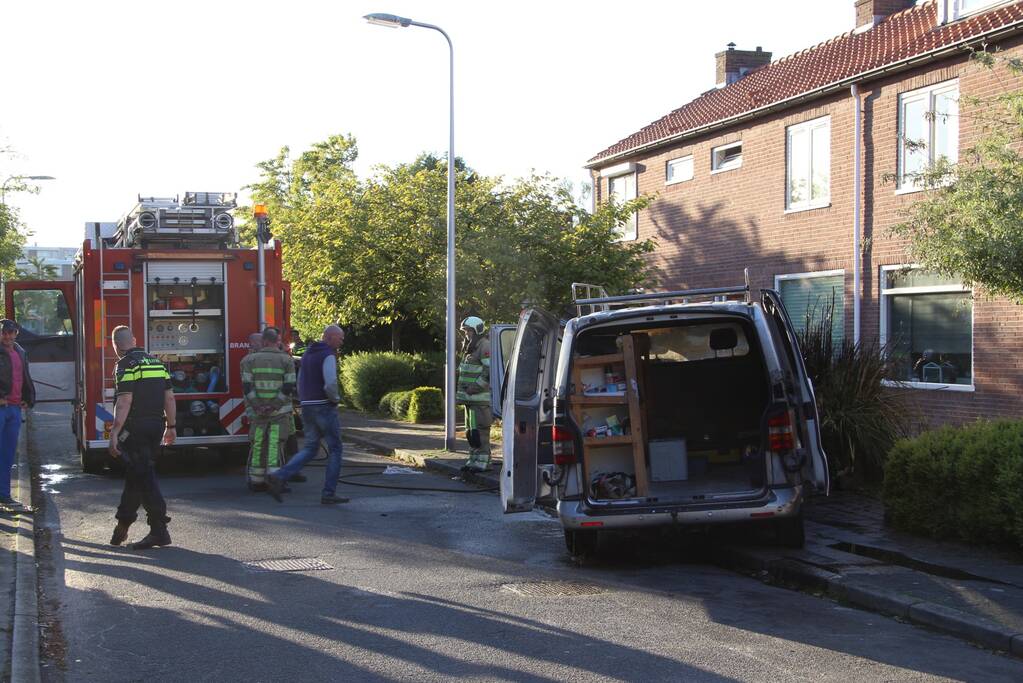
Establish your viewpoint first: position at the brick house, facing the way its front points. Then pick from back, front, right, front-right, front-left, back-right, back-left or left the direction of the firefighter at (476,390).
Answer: front

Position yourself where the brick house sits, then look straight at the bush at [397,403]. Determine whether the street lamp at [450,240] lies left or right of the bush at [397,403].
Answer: left

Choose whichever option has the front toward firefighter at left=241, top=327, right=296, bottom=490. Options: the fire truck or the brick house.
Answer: the brick house

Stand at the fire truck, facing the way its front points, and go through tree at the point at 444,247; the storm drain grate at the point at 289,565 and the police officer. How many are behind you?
2

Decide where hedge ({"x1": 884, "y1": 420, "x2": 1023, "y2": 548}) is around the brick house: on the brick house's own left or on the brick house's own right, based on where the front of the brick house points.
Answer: on the brick house's own left

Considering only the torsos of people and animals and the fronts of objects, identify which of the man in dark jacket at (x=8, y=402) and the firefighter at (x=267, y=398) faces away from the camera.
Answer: the firefighter

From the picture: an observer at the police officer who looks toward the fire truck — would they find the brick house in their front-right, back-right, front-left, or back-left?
front-right

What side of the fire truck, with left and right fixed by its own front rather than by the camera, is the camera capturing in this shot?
back

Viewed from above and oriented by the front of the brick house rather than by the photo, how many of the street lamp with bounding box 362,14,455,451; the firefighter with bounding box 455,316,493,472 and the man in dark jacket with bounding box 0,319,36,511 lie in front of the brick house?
3

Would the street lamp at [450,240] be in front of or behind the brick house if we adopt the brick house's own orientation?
in front

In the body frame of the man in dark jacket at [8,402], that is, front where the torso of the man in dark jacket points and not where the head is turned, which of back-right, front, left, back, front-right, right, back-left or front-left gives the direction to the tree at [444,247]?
left

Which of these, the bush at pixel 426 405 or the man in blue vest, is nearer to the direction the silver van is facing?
the bush

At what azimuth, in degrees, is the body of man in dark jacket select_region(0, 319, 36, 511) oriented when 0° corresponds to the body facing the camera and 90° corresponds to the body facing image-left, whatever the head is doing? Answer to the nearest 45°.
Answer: approximately 315°

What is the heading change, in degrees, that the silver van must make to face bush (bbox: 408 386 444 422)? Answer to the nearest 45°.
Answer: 0° — it already faces it

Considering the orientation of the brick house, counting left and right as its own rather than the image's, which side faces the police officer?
front

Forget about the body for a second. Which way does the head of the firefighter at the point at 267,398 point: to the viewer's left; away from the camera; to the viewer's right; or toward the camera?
away from the camera
